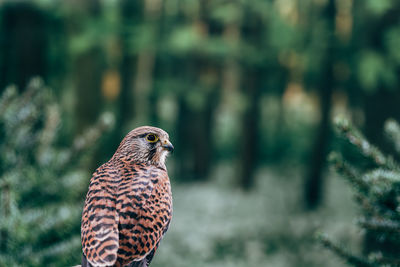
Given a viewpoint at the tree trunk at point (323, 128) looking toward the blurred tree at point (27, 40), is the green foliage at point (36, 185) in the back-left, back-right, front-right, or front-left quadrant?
front-left

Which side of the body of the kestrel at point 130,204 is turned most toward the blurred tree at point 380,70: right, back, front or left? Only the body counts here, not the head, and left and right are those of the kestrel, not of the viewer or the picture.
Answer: front

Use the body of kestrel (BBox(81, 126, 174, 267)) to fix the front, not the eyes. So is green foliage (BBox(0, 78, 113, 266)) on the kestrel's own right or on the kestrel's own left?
on the kestrel's own left

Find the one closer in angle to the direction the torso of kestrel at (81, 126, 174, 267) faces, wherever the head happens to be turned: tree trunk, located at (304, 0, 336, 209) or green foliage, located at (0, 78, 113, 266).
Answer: the tree trunk

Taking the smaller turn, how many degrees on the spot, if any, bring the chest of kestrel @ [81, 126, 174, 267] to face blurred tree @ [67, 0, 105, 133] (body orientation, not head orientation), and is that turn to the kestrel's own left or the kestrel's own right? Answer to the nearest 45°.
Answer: approximately 45° to the kestrel's own left

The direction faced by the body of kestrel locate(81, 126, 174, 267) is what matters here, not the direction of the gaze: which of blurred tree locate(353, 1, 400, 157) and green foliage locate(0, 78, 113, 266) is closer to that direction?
the blurred tree

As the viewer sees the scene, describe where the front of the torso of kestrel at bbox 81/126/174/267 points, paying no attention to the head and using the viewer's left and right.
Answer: facing away from the viewer and to the right of the viewer
